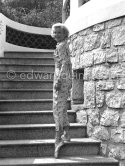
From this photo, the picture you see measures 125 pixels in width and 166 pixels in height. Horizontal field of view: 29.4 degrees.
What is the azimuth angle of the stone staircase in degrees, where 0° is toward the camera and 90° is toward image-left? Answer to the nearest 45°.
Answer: approximately 0°
